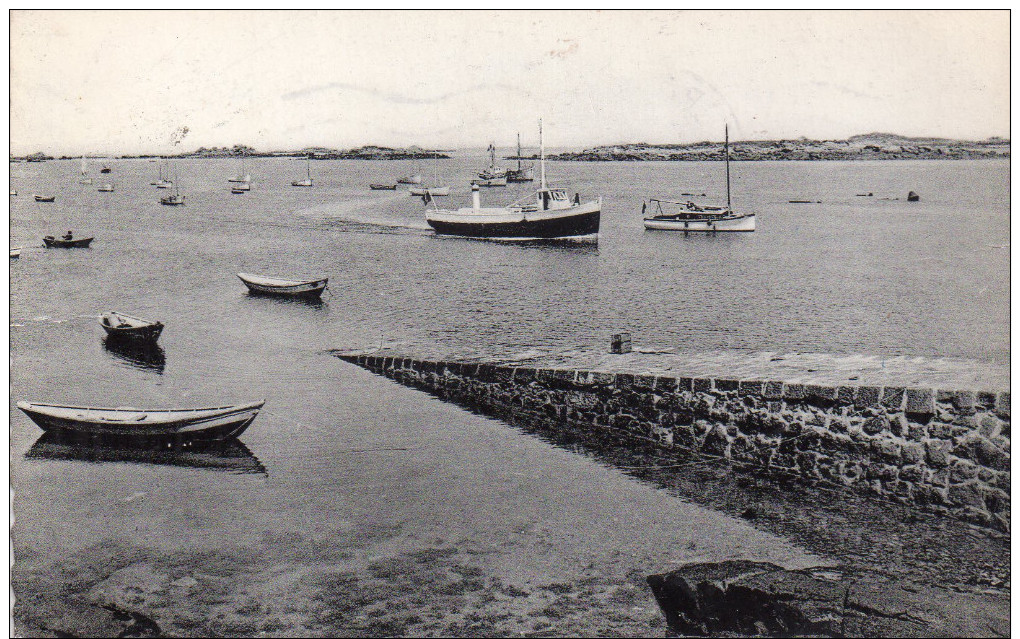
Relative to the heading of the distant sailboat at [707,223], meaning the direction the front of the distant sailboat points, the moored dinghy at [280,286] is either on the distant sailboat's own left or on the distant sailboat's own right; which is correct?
on the distant sailboat's own right

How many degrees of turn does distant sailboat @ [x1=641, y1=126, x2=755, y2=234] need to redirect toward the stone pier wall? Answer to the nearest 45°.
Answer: approximately 90° to its right

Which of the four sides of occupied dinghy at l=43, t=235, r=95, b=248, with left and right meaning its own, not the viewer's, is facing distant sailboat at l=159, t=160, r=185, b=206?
left

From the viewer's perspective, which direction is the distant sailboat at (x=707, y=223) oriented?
to the viewer's right

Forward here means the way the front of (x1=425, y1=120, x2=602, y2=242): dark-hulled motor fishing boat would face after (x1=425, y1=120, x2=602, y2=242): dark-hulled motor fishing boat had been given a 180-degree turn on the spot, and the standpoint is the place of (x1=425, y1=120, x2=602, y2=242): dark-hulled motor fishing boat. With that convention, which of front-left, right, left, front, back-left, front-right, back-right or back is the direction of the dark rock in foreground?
left

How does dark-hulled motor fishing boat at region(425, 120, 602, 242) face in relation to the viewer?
to the viewer's right
